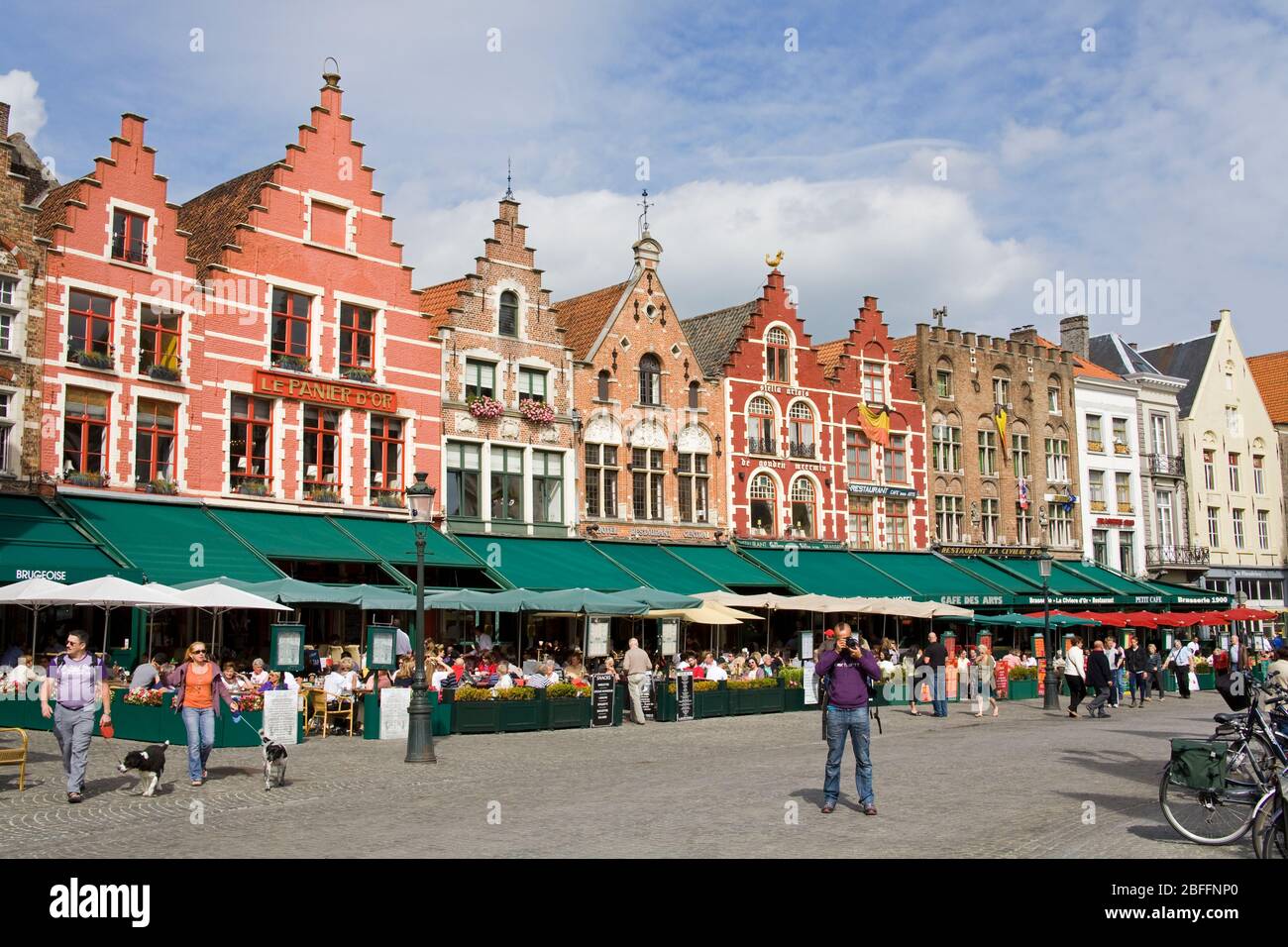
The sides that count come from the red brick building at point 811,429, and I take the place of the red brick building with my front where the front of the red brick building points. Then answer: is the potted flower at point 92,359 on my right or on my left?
on my right

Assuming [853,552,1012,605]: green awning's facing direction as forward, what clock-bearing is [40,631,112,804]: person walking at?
The person walking is roughly at 2 o'clock from the green awning.

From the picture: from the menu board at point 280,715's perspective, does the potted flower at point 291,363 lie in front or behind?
behind

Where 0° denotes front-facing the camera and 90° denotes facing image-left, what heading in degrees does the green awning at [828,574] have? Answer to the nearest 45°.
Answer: approximately 315°

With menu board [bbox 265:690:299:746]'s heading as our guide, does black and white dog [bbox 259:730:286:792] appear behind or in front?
in front

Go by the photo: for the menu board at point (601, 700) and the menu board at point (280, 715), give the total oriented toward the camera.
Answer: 2

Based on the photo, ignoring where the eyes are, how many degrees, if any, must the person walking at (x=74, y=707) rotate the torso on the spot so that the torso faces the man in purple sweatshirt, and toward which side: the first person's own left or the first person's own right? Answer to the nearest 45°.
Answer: approximately 45° to the first person's own left

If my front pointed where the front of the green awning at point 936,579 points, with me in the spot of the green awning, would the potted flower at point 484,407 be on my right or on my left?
on my right

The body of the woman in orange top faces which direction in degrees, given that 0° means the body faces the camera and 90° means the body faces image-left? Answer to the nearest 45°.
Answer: approximately 0°

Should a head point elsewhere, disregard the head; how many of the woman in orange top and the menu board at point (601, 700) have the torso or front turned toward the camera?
2

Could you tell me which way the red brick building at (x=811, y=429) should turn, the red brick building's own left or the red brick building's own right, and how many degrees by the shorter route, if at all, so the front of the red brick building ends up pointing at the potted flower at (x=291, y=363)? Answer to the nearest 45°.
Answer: approximately 90° to the red brick building's own right
